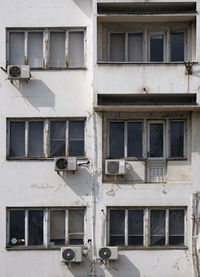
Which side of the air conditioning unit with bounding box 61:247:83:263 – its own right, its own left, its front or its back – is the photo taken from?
front

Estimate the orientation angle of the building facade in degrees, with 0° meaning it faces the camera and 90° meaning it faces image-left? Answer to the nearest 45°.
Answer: approximately 0°

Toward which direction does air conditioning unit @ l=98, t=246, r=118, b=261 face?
toward the camera

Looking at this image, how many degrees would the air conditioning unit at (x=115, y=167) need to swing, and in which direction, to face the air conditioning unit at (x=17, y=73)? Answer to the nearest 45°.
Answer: approximately 90° to its right

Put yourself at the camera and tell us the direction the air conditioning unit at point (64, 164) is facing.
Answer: facing the viewer

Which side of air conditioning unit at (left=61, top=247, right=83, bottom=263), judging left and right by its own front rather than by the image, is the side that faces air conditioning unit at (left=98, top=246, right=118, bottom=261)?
left

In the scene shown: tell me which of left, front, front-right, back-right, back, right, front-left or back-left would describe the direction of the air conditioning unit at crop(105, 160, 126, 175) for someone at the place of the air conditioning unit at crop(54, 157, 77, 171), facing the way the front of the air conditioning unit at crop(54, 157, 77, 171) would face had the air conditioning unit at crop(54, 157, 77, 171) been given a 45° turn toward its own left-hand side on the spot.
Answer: front-left
